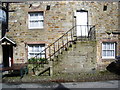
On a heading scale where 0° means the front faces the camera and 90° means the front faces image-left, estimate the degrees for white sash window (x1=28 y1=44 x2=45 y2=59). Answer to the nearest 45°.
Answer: approximately 0°
